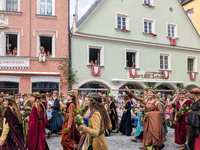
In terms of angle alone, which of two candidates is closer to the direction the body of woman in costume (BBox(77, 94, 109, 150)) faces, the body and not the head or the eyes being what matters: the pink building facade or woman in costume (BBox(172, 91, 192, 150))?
the pink building facade

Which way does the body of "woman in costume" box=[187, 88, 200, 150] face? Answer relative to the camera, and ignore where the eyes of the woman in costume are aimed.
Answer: to the viewer's left

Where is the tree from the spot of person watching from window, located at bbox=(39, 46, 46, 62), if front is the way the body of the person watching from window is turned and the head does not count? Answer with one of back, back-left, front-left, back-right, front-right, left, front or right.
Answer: left

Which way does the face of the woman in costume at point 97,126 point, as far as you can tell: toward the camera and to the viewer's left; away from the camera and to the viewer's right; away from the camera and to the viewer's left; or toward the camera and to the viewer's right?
away from the camera and to the viewer's left
